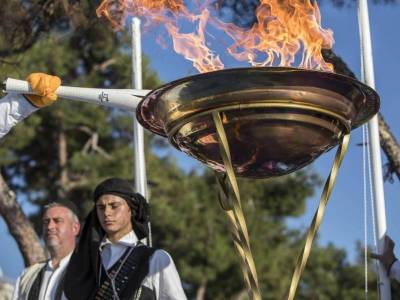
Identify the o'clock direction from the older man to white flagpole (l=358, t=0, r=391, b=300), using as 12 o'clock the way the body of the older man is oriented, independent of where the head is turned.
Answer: The white flagpole is roughly at 8 o'clock from the older man.

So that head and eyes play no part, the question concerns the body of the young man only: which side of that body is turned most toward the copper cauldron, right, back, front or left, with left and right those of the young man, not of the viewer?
left

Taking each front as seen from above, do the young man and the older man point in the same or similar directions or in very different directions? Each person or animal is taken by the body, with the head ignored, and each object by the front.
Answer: same or similar directions

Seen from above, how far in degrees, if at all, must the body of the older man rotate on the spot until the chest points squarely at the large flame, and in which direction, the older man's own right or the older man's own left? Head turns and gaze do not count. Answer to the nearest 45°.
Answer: approximately 90° to the older man's own left

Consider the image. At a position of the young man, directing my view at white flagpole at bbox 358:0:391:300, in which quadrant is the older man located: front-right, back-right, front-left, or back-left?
back-left

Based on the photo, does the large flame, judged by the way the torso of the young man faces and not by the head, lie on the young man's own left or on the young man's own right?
on the young man's own left

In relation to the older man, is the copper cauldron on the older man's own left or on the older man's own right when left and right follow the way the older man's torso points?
on the older man's own left

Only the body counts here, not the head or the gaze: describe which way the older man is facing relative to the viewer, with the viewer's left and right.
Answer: facing the viewer and to the left of the viewer

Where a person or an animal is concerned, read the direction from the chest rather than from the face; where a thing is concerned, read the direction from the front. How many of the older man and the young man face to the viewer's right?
0

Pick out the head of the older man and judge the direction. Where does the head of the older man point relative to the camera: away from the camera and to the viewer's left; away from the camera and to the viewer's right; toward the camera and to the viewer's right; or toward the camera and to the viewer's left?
toward the camera and to the viewer's left
